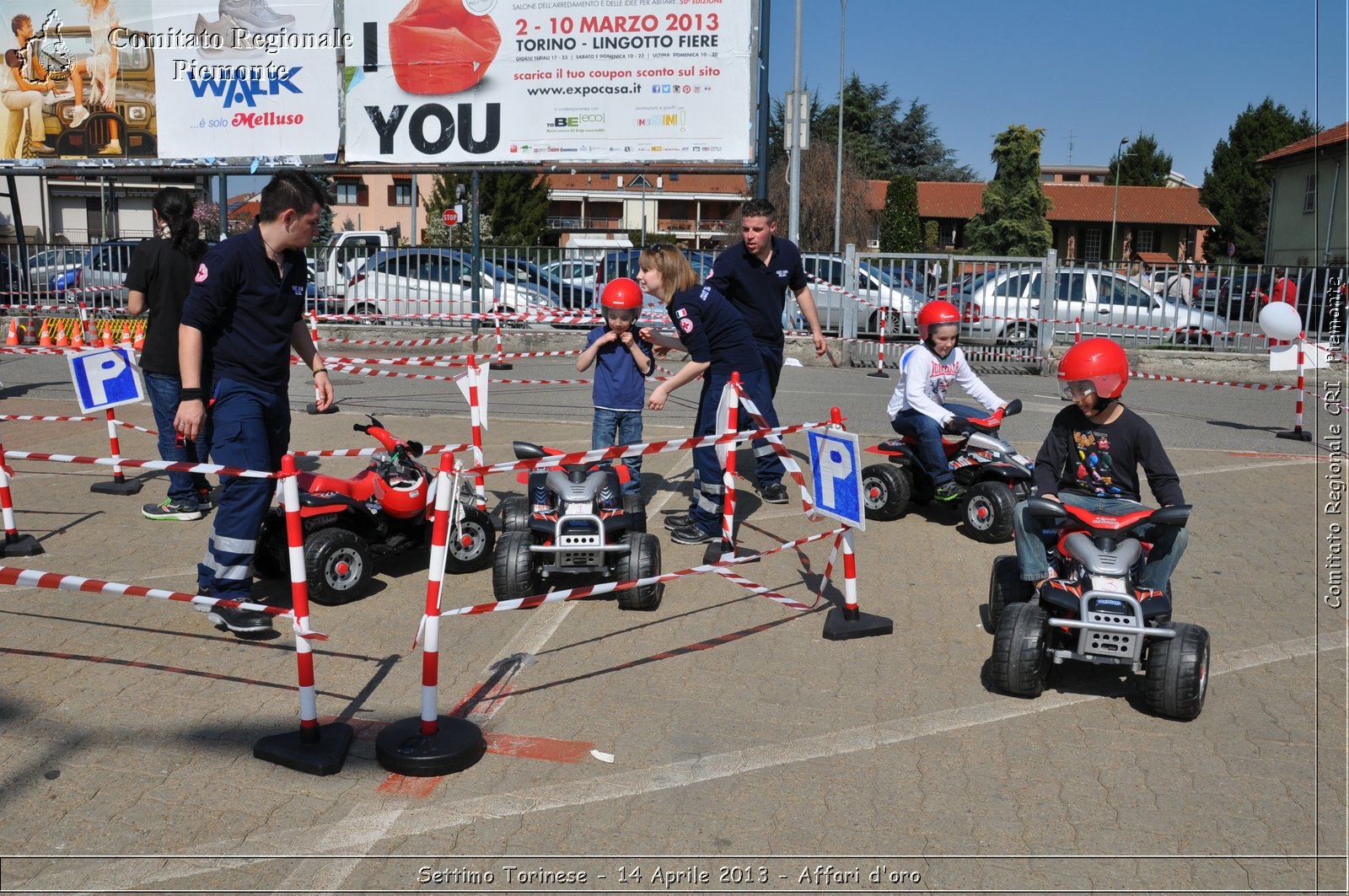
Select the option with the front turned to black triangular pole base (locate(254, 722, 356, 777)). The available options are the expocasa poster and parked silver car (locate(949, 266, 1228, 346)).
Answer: the expocasa poster

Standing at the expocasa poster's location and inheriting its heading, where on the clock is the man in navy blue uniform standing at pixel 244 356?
The man in navy blue uniform standing is roughly at 12 o'clock from the expocasa poster.

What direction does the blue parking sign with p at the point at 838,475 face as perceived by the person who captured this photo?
facing the viewer and to the left of the viewer

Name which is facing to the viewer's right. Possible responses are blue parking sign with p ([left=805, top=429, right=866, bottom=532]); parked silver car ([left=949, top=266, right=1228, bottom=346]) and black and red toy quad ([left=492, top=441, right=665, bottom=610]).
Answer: the parked silver car

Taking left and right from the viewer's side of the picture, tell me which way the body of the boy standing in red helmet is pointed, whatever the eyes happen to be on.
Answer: facing the viewer

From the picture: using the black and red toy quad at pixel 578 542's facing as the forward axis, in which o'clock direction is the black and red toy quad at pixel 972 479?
the black and red toy quad at pixel 972 479 is roughly at 8 o'clock from the black and red toy quad at pixel 578 542.

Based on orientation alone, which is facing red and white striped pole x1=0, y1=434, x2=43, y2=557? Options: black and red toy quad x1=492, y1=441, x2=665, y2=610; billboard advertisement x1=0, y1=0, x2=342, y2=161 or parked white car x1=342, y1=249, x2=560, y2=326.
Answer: the billboard advertisement

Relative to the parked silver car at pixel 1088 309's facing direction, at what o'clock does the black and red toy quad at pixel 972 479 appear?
The black and red toy quad is roughly at 3 o'clock from the parked silver car.

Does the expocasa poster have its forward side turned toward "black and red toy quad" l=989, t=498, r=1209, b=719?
yes

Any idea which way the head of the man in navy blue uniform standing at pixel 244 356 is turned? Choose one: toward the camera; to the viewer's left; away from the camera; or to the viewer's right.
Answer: to the viewer's right

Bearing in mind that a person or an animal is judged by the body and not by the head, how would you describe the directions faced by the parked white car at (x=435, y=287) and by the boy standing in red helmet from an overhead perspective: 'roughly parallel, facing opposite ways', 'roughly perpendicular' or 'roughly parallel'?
roughly perpendicular

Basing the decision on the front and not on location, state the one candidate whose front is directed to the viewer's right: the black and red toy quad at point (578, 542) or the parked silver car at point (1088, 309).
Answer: the parked silver car

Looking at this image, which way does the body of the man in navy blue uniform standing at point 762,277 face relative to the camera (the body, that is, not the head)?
toward the camera

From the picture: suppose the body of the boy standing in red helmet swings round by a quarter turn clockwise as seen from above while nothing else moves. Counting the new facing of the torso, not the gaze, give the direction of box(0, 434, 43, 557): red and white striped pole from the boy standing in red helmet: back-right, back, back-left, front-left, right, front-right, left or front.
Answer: front

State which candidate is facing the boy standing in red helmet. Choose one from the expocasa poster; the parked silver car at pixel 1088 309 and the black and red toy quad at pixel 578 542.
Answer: the expocasa poster

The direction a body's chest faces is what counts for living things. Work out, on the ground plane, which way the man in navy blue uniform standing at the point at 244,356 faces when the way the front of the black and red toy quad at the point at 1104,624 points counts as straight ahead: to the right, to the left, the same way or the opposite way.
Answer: to the left

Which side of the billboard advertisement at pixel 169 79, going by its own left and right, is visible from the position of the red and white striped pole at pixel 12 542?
front

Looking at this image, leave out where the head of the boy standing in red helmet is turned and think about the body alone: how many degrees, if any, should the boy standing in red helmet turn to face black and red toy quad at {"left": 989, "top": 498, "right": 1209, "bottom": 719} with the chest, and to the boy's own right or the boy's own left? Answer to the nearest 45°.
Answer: approximately 45° to the boy's own left
